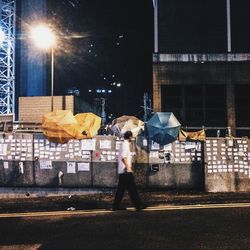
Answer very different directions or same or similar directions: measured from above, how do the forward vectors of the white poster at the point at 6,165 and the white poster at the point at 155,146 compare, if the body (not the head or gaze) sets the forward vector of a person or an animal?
same or similar directions

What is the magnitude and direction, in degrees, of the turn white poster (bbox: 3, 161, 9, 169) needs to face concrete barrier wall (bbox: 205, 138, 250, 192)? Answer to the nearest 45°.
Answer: approximately 90° to its left

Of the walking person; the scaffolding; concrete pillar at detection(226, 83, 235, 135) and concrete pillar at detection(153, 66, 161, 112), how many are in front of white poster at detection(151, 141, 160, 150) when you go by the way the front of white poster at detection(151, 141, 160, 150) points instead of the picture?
1

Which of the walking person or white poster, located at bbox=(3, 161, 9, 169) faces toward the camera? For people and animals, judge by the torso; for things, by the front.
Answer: the white poster

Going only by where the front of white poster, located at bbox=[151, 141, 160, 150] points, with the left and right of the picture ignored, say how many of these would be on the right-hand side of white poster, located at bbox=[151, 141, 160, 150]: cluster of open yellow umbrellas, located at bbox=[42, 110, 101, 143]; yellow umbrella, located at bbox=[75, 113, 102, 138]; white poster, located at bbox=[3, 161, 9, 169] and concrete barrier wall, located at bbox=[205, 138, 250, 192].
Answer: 3

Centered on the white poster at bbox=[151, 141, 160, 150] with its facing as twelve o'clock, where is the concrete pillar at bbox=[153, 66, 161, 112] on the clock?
The concrete pillar is roughly at 6 o'clock from the white poster.

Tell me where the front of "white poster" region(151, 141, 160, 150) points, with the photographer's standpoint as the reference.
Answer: facing the viewer

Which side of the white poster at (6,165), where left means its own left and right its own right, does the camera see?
front

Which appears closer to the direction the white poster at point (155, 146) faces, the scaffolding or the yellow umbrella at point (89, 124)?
the yellow umbrella
